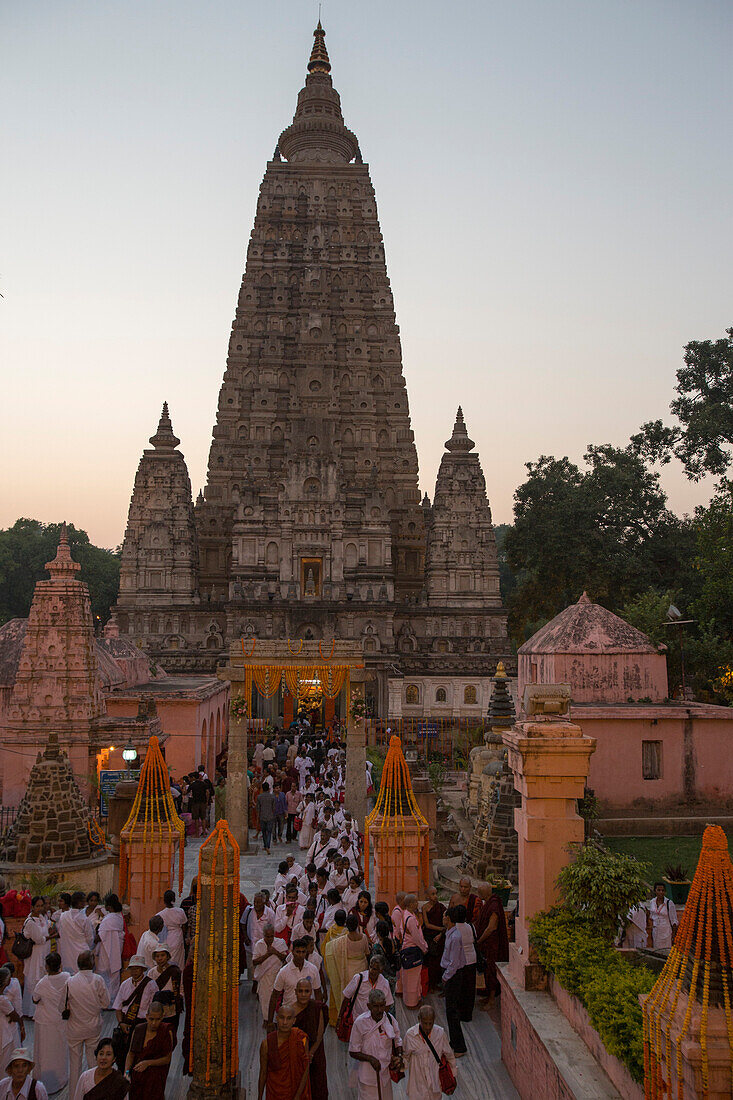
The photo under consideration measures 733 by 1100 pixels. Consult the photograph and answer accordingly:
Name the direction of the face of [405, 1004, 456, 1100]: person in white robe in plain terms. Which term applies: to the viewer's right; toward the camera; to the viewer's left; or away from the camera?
toward the camera

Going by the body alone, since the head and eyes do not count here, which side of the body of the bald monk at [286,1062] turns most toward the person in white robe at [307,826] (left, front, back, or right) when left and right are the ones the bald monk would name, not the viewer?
back

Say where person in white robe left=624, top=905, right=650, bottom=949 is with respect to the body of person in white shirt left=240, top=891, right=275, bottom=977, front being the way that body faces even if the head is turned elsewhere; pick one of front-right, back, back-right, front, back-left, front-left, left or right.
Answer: left

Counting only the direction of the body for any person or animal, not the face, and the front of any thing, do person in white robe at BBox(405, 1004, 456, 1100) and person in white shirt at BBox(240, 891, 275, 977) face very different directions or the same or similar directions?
same or similar directions

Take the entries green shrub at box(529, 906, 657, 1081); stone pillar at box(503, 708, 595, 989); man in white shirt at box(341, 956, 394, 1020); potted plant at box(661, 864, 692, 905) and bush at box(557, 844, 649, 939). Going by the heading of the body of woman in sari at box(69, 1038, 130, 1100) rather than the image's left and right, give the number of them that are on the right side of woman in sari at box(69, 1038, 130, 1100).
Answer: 0

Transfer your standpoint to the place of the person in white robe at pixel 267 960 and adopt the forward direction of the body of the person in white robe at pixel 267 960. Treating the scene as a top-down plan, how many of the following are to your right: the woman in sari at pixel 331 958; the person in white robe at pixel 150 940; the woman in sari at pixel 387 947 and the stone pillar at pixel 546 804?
1

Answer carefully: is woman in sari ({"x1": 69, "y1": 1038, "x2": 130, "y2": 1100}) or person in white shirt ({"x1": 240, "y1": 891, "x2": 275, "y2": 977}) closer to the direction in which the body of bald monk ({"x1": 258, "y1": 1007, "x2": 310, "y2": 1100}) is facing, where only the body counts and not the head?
the woman in sari

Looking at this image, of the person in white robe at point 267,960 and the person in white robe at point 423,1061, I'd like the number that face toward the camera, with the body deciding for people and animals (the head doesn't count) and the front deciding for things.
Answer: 2

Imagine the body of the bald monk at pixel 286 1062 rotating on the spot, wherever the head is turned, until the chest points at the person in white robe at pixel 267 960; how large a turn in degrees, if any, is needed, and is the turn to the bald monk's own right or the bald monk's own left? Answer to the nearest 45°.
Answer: approximately 180°

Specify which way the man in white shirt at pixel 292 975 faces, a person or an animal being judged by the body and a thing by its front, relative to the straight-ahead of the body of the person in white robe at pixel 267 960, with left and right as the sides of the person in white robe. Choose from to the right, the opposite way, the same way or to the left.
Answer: the same way

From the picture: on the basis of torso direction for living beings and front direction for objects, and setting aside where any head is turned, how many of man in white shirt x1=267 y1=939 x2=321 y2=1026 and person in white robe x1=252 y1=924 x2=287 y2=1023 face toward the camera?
2

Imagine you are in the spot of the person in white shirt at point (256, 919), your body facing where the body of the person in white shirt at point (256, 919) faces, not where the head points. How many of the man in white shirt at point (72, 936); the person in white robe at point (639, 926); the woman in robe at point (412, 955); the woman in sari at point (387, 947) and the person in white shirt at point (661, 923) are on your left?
4

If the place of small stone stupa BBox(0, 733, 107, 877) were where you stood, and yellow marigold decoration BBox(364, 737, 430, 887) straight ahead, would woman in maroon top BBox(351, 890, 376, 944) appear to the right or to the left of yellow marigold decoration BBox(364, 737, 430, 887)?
right

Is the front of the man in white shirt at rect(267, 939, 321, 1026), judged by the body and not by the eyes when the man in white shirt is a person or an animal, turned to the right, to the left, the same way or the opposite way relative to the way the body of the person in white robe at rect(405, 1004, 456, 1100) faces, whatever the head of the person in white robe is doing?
the same way

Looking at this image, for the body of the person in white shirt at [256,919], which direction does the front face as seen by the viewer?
toward the camera

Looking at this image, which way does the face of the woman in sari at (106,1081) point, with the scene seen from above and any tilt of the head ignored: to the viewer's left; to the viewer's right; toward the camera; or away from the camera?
toward the camera

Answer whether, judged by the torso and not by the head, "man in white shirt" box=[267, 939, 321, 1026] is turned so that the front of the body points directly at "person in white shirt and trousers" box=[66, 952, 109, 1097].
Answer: no

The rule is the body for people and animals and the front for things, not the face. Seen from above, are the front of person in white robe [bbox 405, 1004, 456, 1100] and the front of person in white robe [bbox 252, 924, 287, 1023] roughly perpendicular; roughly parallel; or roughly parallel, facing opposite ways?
roughly parallel

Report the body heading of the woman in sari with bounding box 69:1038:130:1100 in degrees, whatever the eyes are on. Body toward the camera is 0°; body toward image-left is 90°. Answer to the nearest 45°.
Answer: approximately 0°
